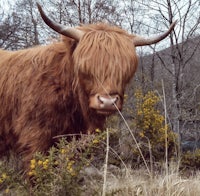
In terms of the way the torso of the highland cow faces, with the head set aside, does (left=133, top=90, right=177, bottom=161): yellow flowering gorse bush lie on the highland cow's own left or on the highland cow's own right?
on the highland cow's own left

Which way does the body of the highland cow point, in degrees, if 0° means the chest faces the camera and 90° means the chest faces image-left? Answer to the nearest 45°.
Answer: approximately 315°

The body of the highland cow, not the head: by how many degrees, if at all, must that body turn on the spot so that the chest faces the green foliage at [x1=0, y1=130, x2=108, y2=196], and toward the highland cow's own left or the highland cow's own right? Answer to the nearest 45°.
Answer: approximately 45° to the highland cow's own right

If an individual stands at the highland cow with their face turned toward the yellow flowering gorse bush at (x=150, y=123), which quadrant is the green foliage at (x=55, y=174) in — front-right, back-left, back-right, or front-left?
back-right
